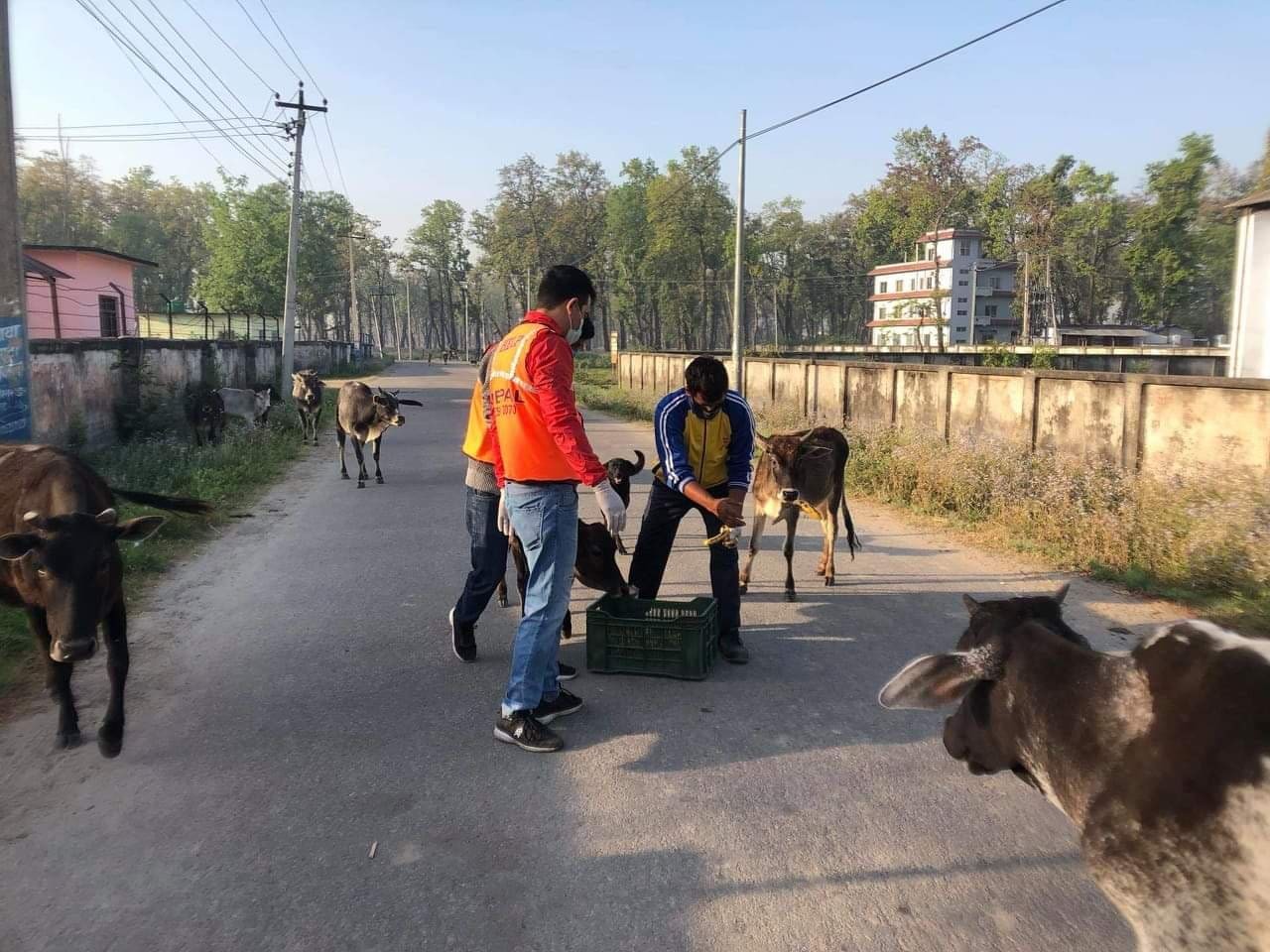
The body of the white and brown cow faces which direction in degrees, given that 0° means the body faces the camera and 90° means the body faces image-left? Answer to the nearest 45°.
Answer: approximately 135°

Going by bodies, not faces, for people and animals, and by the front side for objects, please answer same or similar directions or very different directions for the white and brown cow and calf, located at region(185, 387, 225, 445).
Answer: very different directions

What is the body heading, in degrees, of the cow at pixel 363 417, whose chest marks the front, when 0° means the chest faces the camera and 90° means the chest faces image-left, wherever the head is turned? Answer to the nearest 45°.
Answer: approximately 315°

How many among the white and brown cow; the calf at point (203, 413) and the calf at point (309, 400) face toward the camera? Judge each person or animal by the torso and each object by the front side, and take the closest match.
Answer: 2

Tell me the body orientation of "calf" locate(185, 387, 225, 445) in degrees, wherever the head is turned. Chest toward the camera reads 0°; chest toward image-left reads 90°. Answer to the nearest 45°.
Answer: approximately 0°

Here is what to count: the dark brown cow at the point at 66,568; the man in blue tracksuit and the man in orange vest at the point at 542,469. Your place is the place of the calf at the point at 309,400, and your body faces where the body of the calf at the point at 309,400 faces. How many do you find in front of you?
3

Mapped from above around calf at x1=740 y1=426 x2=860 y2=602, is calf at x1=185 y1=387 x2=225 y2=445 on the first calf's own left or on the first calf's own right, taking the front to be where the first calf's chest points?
on the first calf's own right
